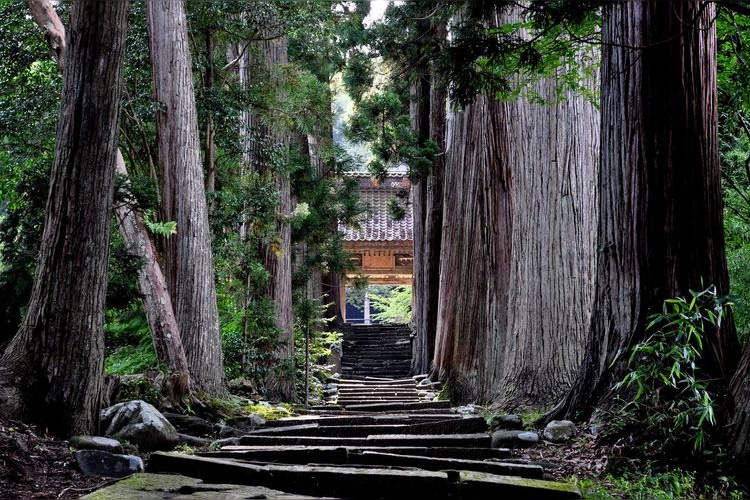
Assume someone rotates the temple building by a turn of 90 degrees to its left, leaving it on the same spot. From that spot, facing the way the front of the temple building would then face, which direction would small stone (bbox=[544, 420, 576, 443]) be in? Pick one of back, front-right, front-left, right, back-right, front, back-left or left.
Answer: right

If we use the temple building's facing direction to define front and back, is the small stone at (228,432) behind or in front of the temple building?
in front

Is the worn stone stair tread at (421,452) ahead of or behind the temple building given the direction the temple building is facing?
ahead

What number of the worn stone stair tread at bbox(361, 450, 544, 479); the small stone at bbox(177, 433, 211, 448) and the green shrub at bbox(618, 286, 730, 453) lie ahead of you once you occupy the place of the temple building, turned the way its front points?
3

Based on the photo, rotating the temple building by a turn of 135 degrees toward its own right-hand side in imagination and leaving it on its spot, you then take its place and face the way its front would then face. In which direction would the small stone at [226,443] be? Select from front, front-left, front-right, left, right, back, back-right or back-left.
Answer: back-left

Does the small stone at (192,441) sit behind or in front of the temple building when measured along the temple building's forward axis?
in front

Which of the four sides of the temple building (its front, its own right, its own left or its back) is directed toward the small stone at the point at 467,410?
front

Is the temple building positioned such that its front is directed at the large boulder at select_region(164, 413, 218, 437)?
yes

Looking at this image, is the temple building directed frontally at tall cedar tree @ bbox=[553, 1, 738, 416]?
yes

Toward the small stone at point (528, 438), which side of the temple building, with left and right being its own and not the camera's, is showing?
front

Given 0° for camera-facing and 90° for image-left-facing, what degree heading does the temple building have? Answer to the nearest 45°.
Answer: approximately 0°
